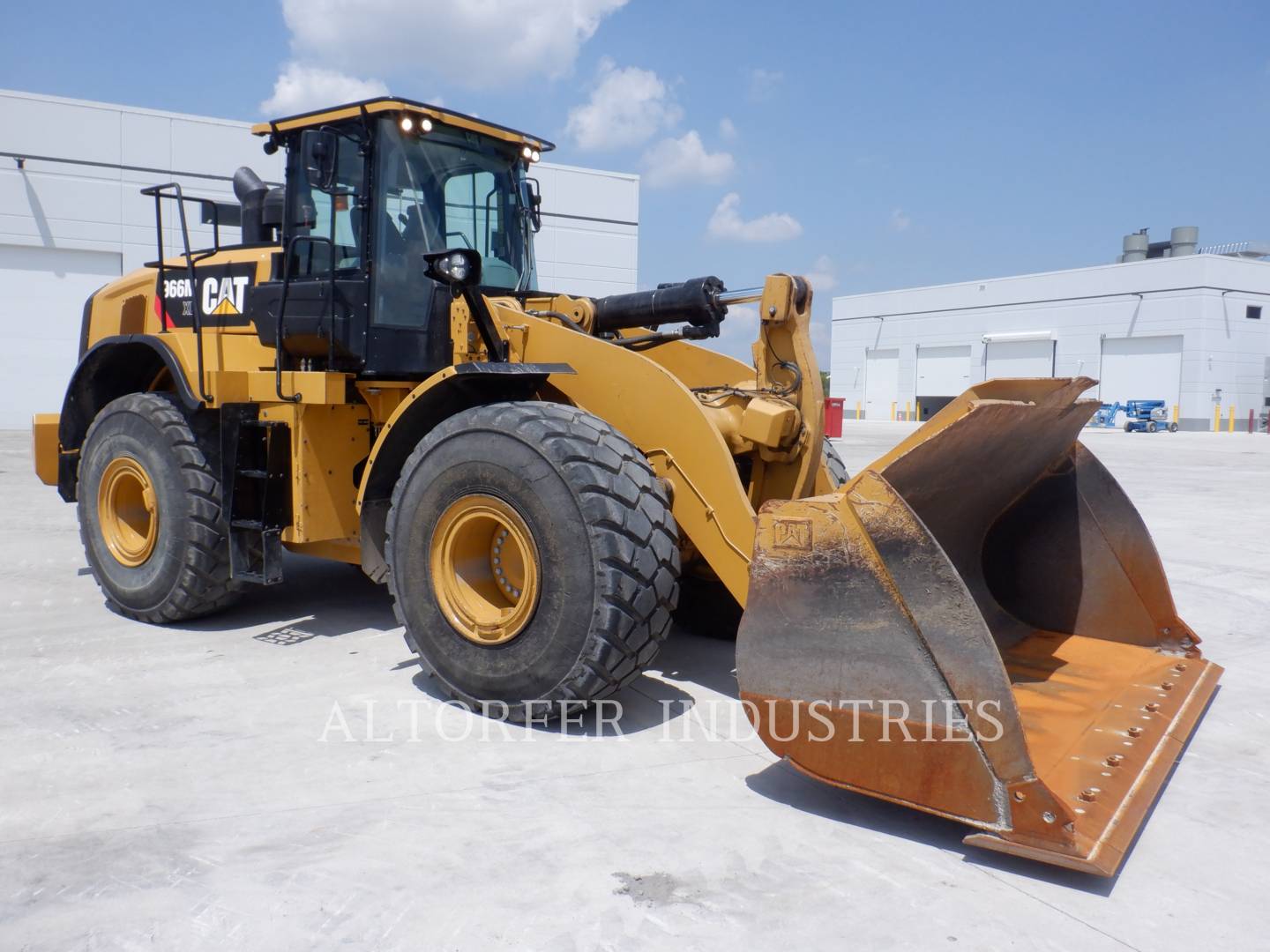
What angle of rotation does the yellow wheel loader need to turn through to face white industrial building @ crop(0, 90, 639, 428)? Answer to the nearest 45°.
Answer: approximately 180°

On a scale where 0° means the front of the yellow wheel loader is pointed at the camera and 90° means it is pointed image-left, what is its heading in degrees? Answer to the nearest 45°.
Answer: approximately 315°

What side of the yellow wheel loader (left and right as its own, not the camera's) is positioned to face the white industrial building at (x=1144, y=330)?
left
